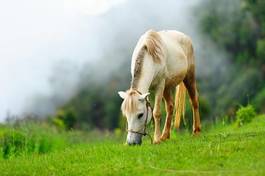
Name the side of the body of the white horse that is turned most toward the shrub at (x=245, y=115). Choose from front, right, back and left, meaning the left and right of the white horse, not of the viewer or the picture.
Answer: back

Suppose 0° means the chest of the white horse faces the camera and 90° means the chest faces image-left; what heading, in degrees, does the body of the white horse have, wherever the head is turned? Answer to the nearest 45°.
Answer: approximately 45°
